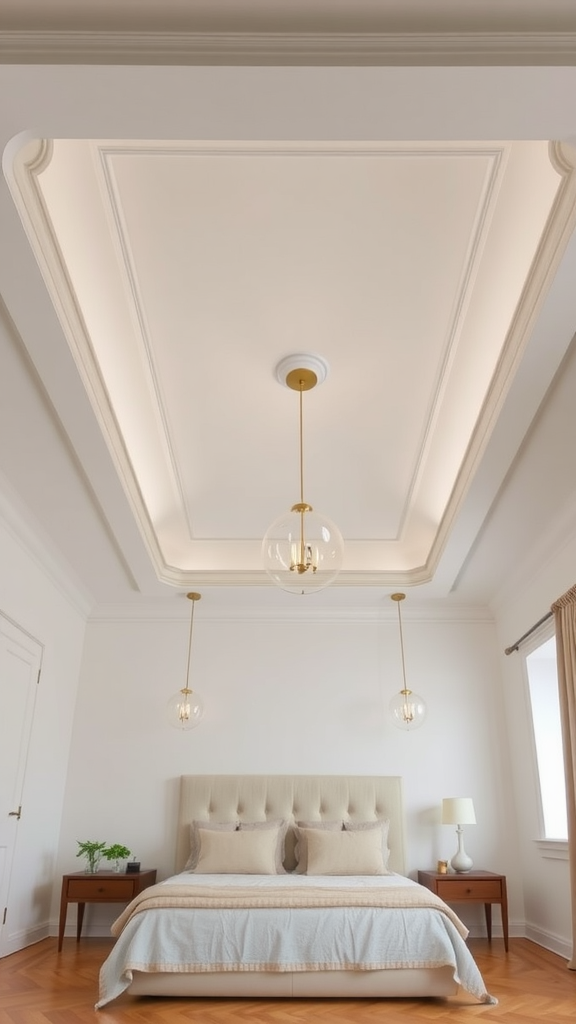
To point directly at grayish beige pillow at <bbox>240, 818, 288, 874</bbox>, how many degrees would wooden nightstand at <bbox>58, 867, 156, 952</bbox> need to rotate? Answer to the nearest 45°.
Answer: approximately 90° to its left

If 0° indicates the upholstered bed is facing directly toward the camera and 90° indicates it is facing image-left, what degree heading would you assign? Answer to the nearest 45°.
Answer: approximately 0°

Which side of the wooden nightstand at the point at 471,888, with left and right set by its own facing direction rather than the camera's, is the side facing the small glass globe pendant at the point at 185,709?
right

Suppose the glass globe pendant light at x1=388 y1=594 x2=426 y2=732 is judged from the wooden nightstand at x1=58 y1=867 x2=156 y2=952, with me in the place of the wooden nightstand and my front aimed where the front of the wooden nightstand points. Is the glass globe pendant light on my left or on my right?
on my left

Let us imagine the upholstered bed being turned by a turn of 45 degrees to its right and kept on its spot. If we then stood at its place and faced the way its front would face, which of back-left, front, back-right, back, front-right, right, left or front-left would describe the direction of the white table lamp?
back

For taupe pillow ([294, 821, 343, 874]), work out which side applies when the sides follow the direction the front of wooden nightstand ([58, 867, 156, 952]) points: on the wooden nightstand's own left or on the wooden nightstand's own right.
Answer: on the wooden nightstand's own left

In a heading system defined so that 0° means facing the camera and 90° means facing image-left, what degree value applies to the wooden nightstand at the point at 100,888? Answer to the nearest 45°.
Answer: approximately 0°

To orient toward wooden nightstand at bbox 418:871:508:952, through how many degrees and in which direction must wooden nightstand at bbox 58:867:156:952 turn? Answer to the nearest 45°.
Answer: approximately 90° to its left

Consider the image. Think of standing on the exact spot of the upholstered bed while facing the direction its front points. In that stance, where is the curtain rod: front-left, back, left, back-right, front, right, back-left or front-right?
back-left

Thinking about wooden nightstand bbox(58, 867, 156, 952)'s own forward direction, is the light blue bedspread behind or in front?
in front

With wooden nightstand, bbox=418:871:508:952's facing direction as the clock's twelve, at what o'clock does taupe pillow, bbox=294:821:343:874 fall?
The taupe pillow is roughly at 3 o'clock from the wooden nightstand.

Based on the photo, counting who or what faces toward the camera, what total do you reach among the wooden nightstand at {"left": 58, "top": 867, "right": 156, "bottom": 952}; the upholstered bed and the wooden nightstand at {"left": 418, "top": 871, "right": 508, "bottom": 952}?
3

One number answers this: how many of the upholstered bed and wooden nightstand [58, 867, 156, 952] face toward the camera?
2
